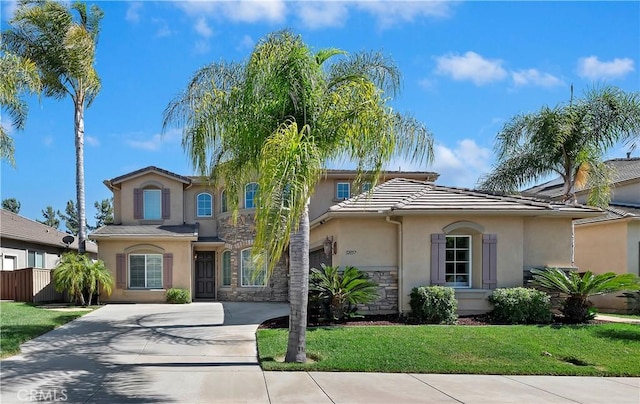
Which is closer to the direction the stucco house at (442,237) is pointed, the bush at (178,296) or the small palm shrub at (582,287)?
the small palm shrub

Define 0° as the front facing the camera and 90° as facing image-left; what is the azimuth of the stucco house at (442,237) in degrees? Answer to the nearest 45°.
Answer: approximately 0°

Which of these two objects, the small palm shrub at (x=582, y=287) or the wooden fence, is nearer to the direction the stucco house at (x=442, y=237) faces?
the small palm shrub

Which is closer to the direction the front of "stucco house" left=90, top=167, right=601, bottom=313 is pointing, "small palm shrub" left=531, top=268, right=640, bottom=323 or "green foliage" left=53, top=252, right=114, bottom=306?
the small palm shrub
